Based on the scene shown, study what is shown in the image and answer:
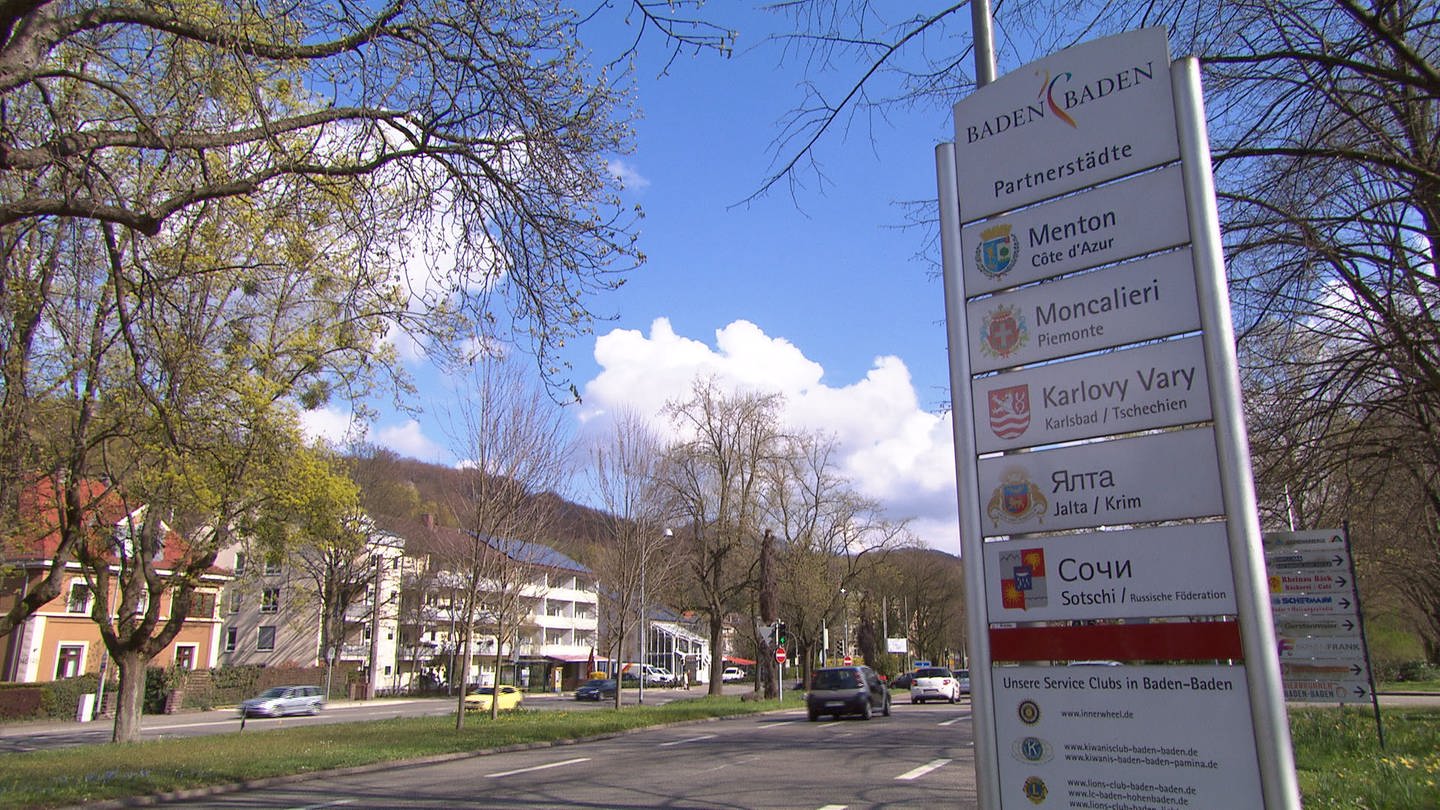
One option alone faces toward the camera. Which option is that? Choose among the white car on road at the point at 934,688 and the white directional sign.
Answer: the white directional sign

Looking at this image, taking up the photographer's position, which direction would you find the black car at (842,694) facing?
facing away from the viewer and to the right of the viewer

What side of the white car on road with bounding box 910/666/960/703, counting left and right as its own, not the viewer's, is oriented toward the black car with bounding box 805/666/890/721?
back

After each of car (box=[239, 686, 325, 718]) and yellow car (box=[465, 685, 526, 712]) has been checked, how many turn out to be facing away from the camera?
0

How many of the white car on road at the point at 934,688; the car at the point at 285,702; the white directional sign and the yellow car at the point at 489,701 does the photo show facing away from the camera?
1

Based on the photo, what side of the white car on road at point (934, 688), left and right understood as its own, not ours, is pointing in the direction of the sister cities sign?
back

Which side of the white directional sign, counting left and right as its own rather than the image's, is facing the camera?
front

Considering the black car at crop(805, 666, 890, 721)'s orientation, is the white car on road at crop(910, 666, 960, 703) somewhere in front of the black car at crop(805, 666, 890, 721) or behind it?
in front

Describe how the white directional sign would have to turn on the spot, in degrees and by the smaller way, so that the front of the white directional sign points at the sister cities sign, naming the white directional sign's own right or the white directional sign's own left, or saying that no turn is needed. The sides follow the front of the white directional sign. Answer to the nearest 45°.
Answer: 0° — it already faces it

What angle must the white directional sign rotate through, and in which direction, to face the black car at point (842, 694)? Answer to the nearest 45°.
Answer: approximately 135° to its right

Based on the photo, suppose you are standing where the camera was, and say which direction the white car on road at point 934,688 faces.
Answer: facing away from the viewer
